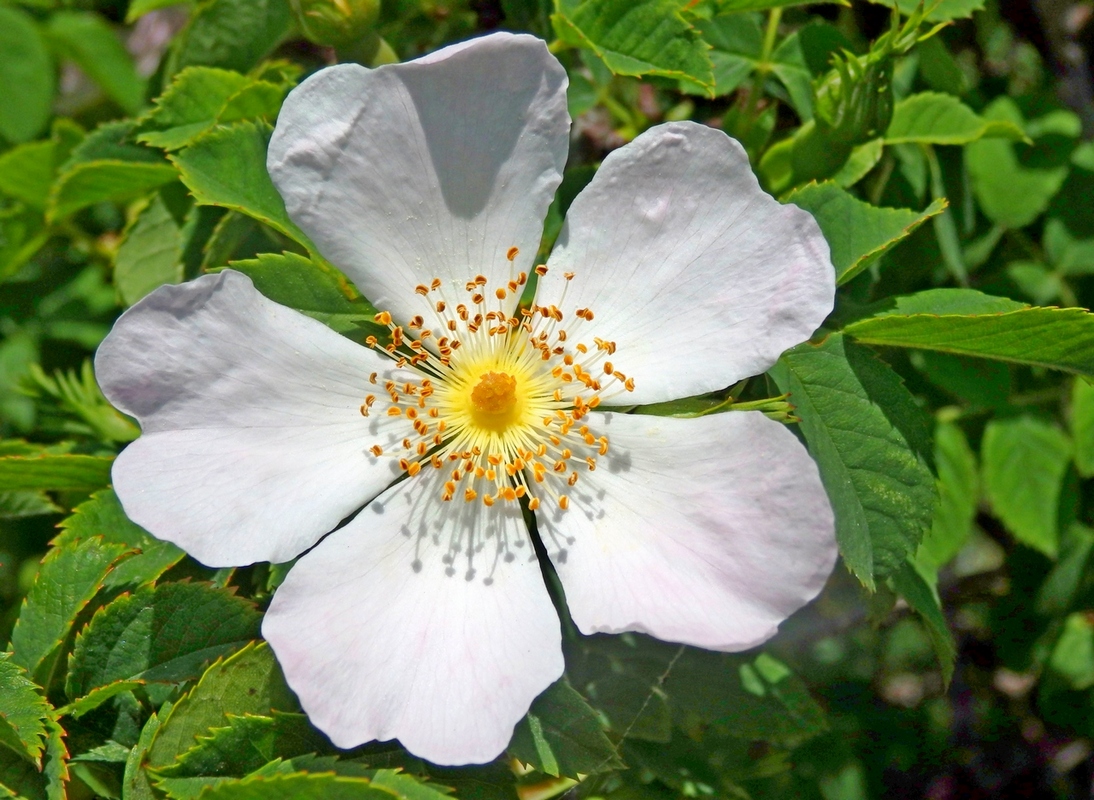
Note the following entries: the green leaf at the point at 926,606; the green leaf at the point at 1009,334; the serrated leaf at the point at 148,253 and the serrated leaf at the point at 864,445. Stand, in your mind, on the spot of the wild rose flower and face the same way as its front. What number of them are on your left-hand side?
3

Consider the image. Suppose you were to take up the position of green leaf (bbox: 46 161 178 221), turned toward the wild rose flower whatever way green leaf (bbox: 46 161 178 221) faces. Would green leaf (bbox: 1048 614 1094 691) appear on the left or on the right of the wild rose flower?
left

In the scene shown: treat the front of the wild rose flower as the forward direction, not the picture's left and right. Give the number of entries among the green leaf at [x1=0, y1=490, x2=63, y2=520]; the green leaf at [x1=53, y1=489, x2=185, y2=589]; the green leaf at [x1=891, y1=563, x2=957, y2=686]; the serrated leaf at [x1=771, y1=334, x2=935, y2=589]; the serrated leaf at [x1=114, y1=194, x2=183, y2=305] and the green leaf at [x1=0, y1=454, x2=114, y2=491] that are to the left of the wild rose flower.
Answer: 2

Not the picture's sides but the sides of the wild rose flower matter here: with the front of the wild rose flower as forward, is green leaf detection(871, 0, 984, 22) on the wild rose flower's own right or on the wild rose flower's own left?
on the wild rose flower's own left

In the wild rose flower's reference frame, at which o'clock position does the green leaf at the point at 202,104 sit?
The green leaf is roughly at 5 o'clock from the wild rose flower.

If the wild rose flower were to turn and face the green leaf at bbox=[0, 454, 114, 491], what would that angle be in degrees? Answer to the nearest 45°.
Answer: approximately 90° to its right

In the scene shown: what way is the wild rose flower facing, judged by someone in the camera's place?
facing the viewer

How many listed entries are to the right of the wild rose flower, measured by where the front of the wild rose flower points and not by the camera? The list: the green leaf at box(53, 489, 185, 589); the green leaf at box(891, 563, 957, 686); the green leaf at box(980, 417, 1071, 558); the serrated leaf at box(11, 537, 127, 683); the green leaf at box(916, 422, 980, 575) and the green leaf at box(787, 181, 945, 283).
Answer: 2

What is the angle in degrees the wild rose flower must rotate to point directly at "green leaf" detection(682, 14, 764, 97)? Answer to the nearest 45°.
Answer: approximately 135° to its left

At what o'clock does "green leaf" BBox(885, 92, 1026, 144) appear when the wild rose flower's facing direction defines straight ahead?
The green leaf is roughly at 8 o'clock from the wild rose flower.

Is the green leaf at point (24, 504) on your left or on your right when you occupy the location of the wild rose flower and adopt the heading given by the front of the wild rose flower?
on your right

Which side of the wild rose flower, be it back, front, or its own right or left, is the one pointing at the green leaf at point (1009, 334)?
left

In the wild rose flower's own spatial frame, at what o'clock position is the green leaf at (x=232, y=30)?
The green leaf is roughly at 5 o'clock from the wild rose flower.

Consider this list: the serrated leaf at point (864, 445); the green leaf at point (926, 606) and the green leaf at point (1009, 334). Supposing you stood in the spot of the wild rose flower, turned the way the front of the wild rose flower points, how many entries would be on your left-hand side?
3
